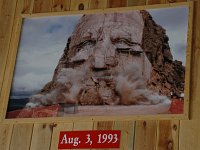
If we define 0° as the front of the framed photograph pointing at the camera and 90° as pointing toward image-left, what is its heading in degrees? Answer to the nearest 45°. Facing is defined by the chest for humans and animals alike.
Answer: approximately 0°
